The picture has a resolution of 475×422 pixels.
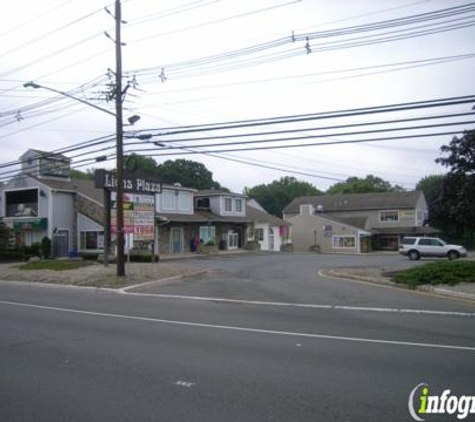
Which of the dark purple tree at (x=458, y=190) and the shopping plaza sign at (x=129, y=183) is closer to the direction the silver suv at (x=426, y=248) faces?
the dark purple tree

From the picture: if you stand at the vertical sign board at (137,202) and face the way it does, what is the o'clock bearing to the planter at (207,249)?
The planter is roughly at 8 o'clock from the vertical sign board.

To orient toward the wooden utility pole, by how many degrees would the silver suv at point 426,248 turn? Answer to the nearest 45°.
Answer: approximately 135° to its right

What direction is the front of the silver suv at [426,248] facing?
to the viewer's right

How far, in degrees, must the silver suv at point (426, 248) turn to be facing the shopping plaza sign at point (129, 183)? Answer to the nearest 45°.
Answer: approximately 135° to its right

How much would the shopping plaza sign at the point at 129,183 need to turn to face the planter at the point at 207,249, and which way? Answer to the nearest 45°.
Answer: approximately 135° to its left

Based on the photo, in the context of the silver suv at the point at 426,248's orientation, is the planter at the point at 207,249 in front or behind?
behind

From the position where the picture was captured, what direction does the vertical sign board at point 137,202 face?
facing the viewer and to the right of the viewer

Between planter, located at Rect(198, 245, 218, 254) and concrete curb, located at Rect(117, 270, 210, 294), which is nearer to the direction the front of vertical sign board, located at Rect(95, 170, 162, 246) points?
the concrete curb

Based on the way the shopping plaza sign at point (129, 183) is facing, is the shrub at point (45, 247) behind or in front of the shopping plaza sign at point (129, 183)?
behind

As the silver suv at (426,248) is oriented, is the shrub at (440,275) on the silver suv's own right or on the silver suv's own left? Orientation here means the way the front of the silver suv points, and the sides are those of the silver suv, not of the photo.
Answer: on the silver suv's own right

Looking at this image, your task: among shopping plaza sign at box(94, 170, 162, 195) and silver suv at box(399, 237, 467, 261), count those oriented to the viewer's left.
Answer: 0

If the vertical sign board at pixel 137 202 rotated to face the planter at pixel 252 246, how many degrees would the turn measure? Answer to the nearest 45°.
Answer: approximately 90° to its left

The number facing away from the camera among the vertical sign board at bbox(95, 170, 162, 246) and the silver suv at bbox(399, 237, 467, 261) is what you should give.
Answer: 0
